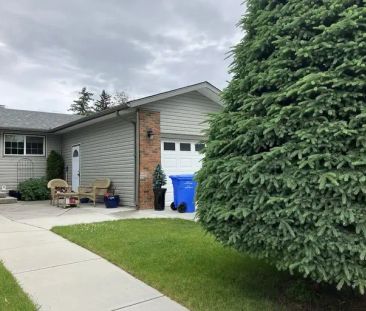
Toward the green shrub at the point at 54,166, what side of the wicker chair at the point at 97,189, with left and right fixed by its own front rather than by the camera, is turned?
right

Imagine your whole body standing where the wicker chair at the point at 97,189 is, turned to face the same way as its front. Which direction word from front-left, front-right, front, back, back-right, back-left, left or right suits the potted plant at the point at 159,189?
left

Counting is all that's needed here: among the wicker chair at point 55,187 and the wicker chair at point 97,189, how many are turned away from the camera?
0

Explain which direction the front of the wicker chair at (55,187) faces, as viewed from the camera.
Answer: facing the viewer and to the right of the viewer

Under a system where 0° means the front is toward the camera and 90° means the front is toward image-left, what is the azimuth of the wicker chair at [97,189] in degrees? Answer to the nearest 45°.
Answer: approximately 45°

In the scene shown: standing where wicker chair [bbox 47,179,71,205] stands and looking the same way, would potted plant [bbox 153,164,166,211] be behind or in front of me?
in front

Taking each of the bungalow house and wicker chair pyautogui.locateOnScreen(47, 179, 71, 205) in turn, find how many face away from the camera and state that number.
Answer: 0

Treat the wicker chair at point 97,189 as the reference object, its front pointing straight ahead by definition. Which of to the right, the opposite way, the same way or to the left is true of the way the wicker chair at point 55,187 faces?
to the left

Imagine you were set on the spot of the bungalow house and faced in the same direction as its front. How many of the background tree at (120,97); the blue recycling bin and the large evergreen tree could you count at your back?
1

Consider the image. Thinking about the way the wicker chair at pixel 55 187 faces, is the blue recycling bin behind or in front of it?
in front

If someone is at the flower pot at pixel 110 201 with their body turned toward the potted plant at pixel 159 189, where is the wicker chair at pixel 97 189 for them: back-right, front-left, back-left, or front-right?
back-left

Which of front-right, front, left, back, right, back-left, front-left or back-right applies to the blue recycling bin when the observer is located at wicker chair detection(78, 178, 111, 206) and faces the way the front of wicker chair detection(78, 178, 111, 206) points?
left

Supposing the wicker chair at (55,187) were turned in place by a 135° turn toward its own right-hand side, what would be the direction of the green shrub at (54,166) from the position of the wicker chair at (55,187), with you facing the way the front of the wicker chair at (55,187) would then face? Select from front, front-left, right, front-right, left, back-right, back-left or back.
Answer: right
